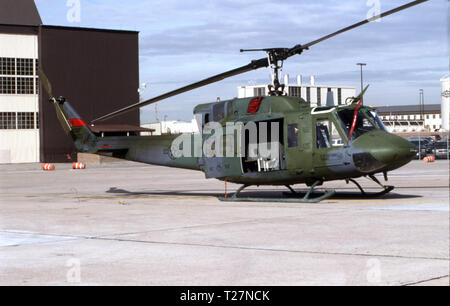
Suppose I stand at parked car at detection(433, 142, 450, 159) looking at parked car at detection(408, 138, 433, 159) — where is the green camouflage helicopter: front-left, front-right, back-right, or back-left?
front-left

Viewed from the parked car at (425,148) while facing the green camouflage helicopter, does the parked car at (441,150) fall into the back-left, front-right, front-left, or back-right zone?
back-left

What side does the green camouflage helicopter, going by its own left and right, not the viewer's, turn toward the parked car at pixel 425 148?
left

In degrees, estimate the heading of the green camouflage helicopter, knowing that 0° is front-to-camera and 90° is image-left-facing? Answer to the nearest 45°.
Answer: approximately 315°

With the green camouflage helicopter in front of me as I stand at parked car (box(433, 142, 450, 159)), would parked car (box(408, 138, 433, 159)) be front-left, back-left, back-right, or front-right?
front-right

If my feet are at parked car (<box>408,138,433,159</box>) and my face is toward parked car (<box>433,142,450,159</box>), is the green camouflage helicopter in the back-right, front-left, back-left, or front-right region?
back-right
